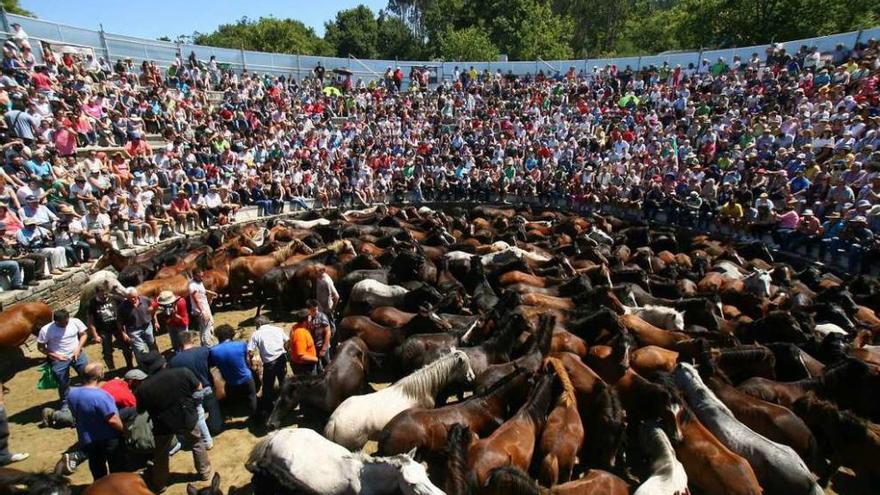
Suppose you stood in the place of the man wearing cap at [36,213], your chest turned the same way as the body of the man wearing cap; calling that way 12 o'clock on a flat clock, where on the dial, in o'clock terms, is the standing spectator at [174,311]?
The standing spectator is roughly at 1 o'clock from the man wearing cap.

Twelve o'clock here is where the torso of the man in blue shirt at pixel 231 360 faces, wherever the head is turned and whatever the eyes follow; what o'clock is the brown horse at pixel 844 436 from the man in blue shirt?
The brown horse is roughly at 4 o'clock from the man in blue shirt.

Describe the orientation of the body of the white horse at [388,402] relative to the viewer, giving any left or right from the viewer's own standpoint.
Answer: facing away from the viewer and to the right of the viewer

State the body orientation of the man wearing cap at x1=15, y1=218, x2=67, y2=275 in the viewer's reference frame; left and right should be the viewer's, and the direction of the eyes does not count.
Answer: facing the viewer and to the right of the viewer

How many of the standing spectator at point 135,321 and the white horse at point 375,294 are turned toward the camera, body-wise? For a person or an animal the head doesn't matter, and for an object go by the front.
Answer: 1

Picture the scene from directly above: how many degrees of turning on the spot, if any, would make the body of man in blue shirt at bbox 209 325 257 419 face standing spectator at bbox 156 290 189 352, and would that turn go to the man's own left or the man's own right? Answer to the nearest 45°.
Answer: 0° — they already face them

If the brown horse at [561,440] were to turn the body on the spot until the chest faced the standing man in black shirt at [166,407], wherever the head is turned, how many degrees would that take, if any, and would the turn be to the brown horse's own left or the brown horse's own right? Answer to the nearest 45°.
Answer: approximately 90° to the brown horse's own left

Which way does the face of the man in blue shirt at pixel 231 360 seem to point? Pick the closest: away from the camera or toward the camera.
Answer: away from the camera

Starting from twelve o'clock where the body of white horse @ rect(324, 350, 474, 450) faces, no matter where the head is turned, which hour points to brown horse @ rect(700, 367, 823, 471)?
The brown horse is roughly at 2 o'clock from the white horse.

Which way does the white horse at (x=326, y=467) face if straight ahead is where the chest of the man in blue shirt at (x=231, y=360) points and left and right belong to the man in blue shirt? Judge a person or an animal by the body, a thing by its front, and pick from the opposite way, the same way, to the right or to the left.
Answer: to the right

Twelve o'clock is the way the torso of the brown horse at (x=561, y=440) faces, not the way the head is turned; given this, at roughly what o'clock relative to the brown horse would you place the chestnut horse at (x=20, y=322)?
The chestnut horse is roughly at 9 o'clock from the brown horse.

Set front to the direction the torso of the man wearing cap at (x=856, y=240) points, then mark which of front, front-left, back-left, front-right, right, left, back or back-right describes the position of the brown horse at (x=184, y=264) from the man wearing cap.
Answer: front

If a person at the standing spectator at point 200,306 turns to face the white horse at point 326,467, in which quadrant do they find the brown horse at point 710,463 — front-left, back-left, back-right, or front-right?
front-left

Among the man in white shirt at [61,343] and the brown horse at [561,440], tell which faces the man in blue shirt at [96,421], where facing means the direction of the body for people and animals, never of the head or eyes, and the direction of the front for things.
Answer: the man in white shirt

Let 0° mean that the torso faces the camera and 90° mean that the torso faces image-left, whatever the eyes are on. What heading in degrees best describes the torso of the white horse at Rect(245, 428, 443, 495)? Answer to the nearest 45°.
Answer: approximately 270°

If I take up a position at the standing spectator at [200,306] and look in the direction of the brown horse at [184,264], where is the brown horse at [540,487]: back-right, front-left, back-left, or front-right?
back-right

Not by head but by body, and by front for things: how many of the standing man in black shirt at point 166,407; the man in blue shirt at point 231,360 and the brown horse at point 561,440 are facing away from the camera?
3

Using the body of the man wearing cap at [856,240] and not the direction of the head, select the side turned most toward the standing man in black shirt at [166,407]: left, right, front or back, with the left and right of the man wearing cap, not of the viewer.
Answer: front

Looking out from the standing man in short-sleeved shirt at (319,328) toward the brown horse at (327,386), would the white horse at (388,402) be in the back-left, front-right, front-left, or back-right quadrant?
front-left

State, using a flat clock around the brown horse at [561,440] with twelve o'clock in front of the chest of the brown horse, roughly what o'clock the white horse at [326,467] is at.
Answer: The white horse is roughly at 8 o'clock from the brown horse.

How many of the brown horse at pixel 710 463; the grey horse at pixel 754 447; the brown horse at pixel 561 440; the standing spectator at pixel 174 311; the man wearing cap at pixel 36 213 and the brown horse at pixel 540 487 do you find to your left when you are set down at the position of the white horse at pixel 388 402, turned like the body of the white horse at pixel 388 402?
2
